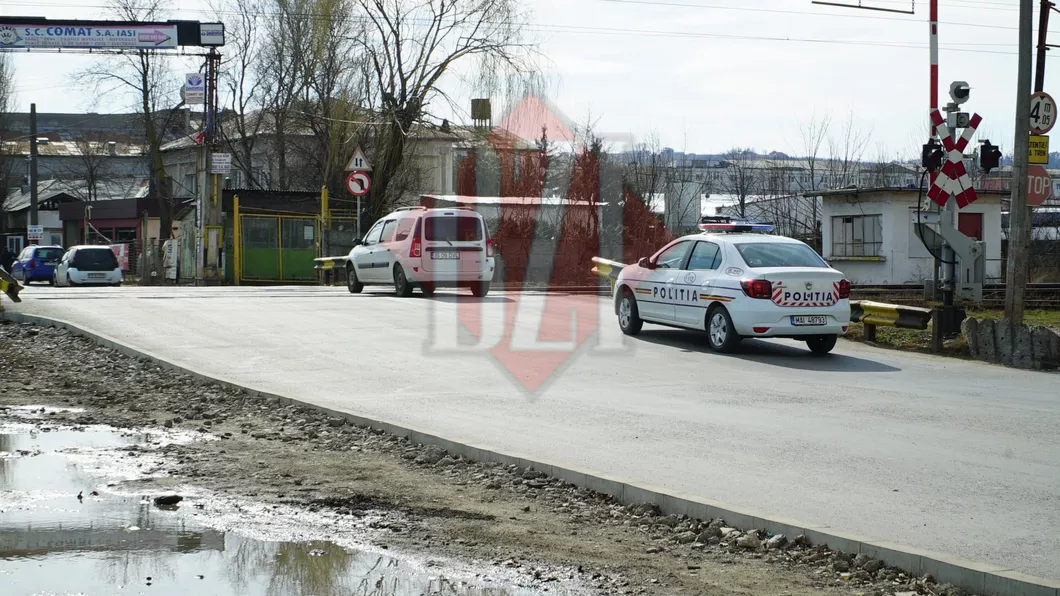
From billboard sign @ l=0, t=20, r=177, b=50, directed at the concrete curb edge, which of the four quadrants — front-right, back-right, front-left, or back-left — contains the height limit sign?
front-left

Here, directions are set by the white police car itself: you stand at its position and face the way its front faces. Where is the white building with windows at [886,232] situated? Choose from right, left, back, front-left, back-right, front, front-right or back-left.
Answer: front-right

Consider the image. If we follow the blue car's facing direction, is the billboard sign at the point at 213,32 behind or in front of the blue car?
behind

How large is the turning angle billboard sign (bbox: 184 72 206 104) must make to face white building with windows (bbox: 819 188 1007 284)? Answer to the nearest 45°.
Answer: approximately 90° to its left

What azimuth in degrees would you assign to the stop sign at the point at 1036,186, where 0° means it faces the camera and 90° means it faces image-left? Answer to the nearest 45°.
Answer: approximately 0°

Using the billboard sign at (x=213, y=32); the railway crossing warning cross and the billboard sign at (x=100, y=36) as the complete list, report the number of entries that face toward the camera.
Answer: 3

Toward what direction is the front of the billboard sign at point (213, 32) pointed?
toward the camera

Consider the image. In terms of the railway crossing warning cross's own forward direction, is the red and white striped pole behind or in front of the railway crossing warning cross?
behind

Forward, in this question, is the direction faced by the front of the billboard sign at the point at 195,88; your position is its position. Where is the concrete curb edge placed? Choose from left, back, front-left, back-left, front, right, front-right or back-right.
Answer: front

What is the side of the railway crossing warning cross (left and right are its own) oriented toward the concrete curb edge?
front

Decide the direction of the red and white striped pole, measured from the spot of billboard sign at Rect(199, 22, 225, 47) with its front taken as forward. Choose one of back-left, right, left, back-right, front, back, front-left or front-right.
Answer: front-left

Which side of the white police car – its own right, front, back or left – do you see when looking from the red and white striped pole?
right

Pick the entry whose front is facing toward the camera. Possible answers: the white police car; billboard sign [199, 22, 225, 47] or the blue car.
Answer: the billboard sign

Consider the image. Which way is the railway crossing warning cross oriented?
toward the camera

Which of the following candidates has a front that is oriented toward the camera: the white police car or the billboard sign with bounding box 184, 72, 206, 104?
the billboard sign
